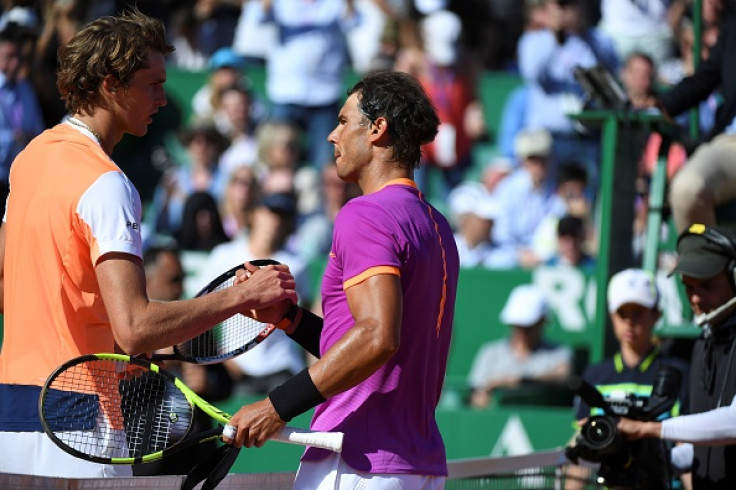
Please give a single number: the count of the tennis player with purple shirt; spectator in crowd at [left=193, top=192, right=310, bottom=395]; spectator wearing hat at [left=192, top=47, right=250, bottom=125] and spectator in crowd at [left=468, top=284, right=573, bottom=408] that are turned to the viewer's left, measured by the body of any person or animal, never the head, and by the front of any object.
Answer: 1

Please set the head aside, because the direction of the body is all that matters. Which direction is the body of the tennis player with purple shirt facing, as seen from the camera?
to the viewer's left

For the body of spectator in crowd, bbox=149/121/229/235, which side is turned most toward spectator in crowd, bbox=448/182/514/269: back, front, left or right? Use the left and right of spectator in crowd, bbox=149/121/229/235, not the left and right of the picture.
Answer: left

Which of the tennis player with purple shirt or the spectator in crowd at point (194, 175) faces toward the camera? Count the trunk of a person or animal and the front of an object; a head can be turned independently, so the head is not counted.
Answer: the spectator in crowd

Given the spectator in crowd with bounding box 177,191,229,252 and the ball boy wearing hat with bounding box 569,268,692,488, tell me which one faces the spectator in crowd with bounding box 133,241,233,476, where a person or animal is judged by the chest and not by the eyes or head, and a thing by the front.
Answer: the spectator in crowd with bounding box 177,191,229,252

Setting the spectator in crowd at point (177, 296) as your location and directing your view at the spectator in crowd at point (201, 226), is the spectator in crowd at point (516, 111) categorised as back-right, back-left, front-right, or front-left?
front-right

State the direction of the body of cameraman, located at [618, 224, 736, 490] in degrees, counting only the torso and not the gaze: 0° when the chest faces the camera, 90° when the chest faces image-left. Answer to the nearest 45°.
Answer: approximately 45°

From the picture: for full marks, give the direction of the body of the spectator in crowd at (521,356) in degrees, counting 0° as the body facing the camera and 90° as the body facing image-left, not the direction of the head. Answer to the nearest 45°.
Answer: approximately 0°

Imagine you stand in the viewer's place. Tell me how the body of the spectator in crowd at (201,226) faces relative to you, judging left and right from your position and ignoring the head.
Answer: facing the viewer

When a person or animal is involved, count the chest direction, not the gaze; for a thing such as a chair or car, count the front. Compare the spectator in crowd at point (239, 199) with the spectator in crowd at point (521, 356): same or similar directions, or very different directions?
same or similar directions

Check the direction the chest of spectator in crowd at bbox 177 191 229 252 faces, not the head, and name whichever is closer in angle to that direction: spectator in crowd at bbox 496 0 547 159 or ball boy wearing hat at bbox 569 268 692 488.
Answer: the ball boy wearing hat

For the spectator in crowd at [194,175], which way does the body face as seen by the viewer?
toward the camera

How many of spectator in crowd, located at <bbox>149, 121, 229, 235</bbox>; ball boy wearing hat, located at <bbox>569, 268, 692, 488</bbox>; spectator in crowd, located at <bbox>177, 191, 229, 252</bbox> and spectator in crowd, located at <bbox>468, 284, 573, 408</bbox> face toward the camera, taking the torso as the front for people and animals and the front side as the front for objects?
4
